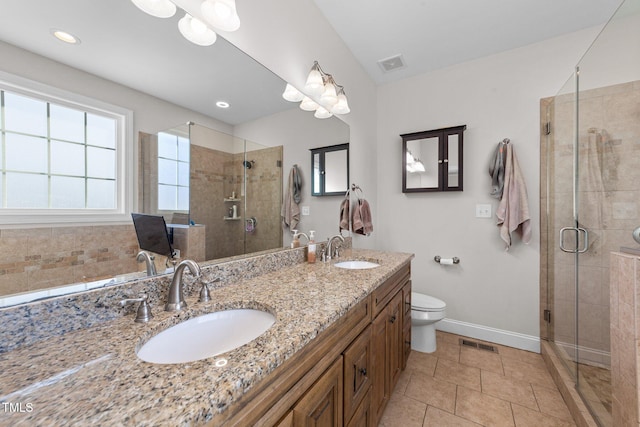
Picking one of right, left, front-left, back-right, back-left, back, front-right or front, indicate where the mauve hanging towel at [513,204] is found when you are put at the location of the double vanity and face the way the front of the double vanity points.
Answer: front-left

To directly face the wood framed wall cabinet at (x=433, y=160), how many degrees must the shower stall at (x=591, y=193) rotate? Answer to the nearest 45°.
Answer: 0° — it already faces it

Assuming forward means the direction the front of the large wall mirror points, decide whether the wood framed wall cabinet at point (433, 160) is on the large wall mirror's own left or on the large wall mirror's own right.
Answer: on the large wall mirror's own left

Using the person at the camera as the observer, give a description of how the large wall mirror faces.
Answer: facing the viewer and to the right of the viewer

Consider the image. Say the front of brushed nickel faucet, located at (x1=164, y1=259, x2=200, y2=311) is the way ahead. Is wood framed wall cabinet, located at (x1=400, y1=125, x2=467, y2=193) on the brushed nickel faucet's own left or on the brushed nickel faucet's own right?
on the brushed nickel faucet's own left

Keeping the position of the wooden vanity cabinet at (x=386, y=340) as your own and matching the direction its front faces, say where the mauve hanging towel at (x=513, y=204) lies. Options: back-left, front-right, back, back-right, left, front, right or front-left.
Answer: front-left

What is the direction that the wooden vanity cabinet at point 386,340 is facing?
to the viewer's right

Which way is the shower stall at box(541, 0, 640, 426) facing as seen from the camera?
to the viewer's left

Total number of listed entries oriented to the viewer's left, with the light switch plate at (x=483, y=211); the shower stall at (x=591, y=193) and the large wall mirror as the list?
1
